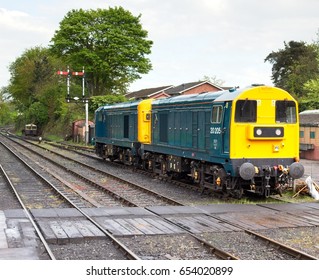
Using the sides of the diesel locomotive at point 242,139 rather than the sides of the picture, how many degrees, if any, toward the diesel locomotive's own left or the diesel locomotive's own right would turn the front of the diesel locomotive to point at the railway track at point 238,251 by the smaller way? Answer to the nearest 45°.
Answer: approximately 45° to the diesel locomotive's own right

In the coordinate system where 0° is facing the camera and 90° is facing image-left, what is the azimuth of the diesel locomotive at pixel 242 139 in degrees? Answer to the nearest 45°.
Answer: approximately 315°
